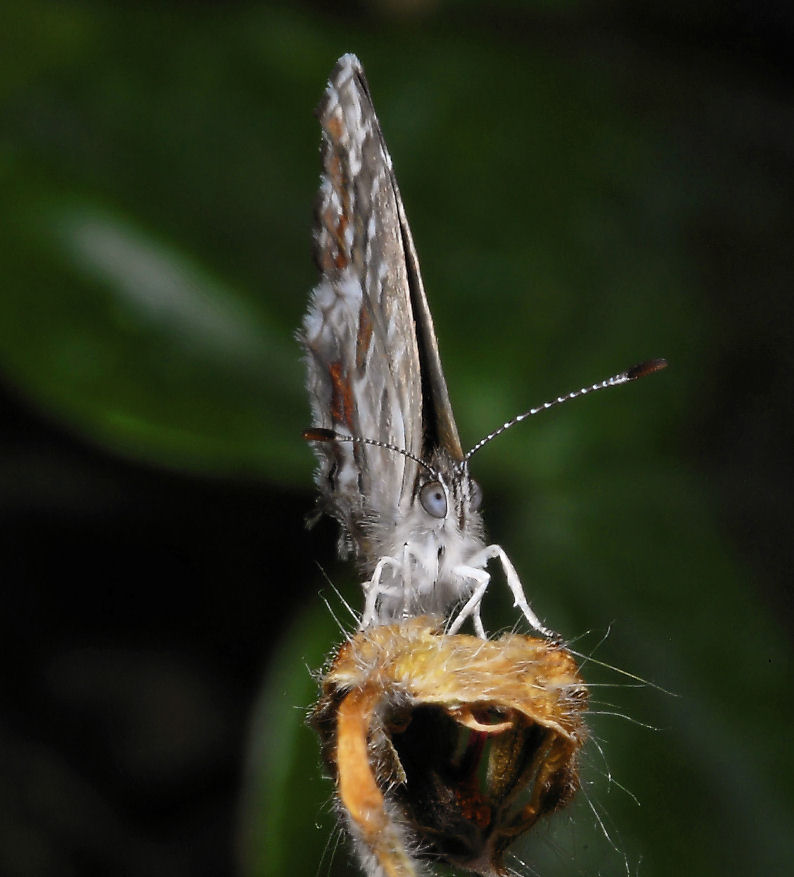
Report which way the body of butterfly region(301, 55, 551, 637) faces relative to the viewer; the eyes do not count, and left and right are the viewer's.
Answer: facing the viewer and to the right of the viewer
